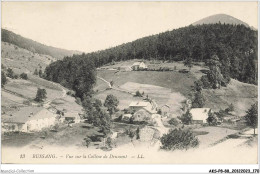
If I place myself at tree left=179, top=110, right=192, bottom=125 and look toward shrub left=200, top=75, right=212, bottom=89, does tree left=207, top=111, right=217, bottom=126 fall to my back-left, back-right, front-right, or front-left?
front-right

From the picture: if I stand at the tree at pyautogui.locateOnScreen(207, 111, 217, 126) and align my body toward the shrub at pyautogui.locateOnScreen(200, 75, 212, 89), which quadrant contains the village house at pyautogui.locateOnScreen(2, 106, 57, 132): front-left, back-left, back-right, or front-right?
back-left

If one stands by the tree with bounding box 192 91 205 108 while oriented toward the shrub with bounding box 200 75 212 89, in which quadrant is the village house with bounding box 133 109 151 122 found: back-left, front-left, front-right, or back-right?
back-left
